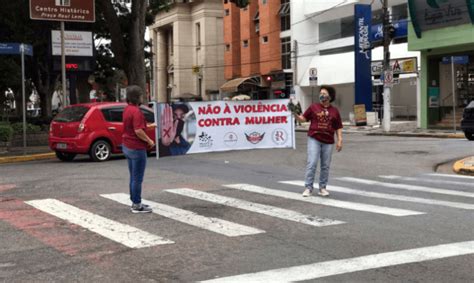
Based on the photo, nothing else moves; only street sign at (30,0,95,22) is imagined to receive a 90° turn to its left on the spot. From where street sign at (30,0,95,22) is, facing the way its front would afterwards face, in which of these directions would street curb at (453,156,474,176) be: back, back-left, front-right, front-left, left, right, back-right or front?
front-right

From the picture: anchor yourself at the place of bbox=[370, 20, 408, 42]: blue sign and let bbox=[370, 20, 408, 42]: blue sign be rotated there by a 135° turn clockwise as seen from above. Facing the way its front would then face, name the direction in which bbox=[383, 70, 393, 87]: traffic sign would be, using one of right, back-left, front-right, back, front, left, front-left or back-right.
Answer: back-left

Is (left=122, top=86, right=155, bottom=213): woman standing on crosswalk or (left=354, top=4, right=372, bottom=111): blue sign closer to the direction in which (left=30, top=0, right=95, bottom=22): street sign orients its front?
the woman standing on crosswalk

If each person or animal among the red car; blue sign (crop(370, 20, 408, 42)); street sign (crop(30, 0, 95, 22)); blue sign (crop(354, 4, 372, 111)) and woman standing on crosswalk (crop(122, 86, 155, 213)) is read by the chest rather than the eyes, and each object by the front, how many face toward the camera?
3

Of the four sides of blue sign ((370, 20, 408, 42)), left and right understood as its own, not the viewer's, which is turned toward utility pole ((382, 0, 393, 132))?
front

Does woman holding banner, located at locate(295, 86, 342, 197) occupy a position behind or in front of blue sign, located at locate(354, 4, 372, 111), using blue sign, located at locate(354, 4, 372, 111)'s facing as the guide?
in front

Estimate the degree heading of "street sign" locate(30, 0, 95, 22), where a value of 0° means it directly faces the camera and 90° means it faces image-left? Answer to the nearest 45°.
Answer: approximately 0°

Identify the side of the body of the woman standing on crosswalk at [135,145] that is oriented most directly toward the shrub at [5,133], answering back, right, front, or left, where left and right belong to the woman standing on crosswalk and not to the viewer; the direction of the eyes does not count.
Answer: left
